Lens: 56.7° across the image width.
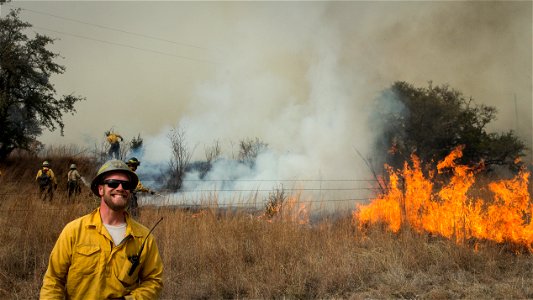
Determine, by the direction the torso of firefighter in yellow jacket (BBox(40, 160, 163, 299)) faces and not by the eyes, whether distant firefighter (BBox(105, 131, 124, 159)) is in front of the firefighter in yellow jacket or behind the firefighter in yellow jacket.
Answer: behind

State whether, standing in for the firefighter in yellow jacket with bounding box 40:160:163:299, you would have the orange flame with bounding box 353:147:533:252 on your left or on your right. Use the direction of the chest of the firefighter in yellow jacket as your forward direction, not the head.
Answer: on your left

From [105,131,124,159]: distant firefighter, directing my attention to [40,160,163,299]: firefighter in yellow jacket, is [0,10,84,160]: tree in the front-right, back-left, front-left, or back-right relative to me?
back-right

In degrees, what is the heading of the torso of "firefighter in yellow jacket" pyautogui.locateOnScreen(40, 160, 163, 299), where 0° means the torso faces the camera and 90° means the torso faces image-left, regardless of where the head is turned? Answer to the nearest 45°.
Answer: approximately 0°

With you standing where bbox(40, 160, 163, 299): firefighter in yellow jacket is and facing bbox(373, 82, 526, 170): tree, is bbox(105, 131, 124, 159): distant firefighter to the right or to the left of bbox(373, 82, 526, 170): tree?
left

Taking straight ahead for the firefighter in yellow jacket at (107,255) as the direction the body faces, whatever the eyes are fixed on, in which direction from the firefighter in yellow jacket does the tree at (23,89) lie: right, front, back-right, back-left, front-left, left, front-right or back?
back
